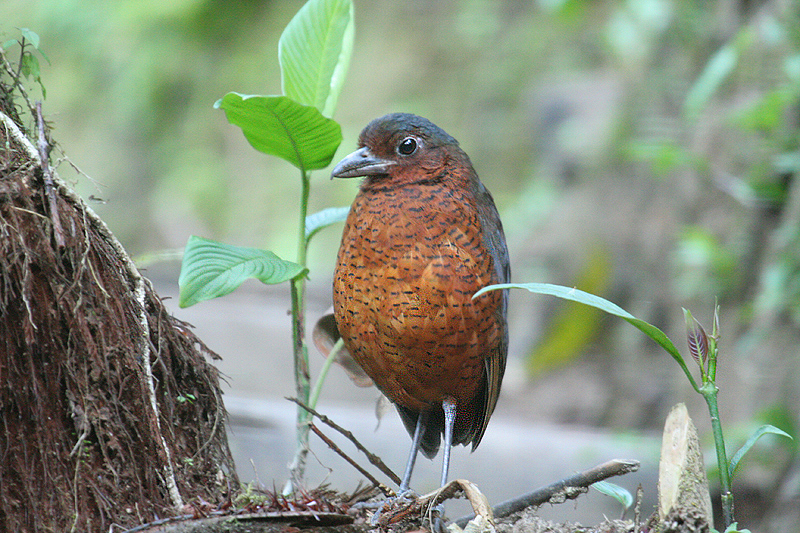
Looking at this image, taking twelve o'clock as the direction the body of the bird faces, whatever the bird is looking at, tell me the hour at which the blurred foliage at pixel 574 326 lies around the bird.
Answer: The blurred foliage is roughly at 5 o'clock from the bird.

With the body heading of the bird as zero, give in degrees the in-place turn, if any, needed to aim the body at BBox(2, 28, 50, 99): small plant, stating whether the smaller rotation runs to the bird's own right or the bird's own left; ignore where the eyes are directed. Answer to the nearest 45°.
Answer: approximately 45° to the bird's own right

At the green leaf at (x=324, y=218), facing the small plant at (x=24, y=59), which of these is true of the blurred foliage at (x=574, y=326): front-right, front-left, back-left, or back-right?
back-right

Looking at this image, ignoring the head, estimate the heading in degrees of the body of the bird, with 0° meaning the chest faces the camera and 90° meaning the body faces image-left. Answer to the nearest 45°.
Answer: approximately 45°

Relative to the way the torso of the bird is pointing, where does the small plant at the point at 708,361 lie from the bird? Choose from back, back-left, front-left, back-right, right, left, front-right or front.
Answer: left
